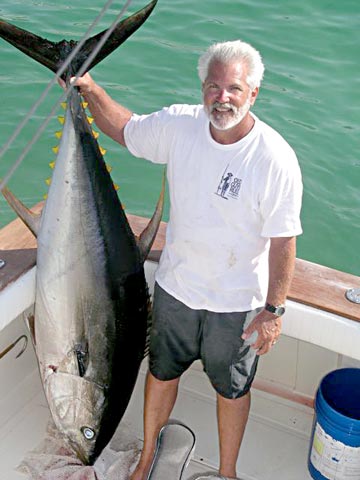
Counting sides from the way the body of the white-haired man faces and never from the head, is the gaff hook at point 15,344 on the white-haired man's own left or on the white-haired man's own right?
on the white-haired man's own right

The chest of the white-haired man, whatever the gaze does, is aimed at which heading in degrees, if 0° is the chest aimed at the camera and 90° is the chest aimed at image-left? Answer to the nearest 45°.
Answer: approximately 0°
